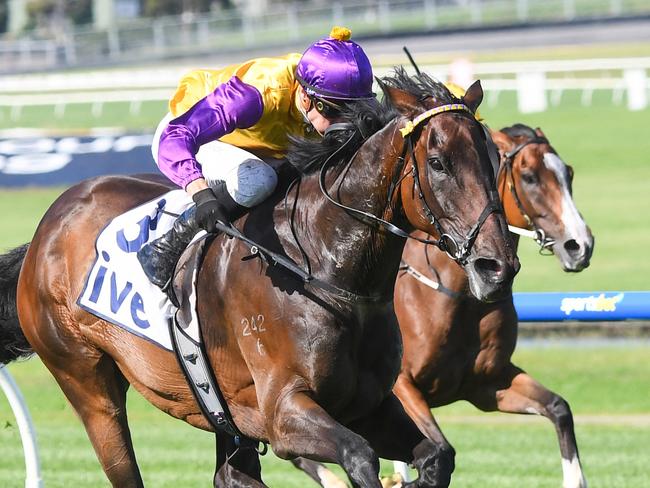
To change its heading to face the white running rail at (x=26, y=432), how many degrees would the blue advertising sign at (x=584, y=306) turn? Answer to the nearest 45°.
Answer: approximately 45° to its right

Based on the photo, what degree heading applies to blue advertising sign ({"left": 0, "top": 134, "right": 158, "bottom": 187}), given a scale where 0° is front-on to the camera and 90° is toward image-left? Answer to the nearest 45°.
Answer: approximately 0°

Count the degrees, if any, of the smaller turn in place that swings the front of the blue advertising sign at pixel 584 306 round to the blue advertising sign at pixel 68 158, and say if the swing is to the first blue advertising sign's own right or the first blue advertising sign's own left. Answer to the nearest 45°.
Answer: approximately 135° to the first blue advertising sign's own right

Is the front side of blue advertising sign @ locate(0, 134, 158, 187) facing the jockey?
yes

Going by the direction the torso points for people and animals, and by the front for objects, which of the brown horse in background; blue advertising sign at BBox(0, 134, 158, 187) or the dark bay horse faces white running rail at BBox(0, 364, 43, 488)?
the blue advertising sign

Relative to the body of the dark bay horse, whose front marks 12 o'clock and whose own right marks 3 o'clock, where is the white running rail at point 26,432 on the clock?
The white running rail is roughly at 6 o'clock from the dark bay horse.

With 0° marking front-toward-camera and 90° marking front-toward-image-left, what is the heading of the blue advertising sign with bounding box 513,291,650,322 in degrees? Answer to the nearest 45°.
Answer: approximately 0°

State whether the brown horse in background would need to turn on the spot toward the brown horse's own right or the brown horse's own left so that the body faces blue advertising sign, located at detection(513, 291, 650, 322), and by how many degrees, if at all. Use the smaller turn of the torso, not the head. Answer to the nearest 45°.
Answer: approximately 90° to the brown horse's own left

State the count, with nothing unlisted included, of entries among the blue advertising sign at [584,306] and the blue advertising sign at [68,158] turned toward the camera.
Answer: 2

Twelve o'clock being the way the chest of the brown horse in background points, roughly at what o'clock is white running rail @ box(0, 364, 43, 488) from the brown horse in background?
The white running rail is roughly at 4 o'clock from the brown horse in background.

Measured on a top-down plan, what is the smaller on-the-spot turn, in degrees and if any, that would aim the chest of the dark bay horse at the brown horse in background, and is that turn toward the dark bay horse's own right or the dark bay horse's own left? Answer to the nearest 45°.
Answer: approximately 90° to the dark bay horse's own left

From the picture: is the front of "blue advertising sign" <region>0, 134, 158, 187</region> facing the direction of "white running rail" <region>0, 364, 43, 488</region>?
yes

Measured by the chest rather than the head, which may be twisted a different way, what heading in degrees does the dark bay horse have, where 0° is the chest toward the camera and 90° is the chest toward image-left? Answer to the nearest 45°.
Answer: approximately 315°
